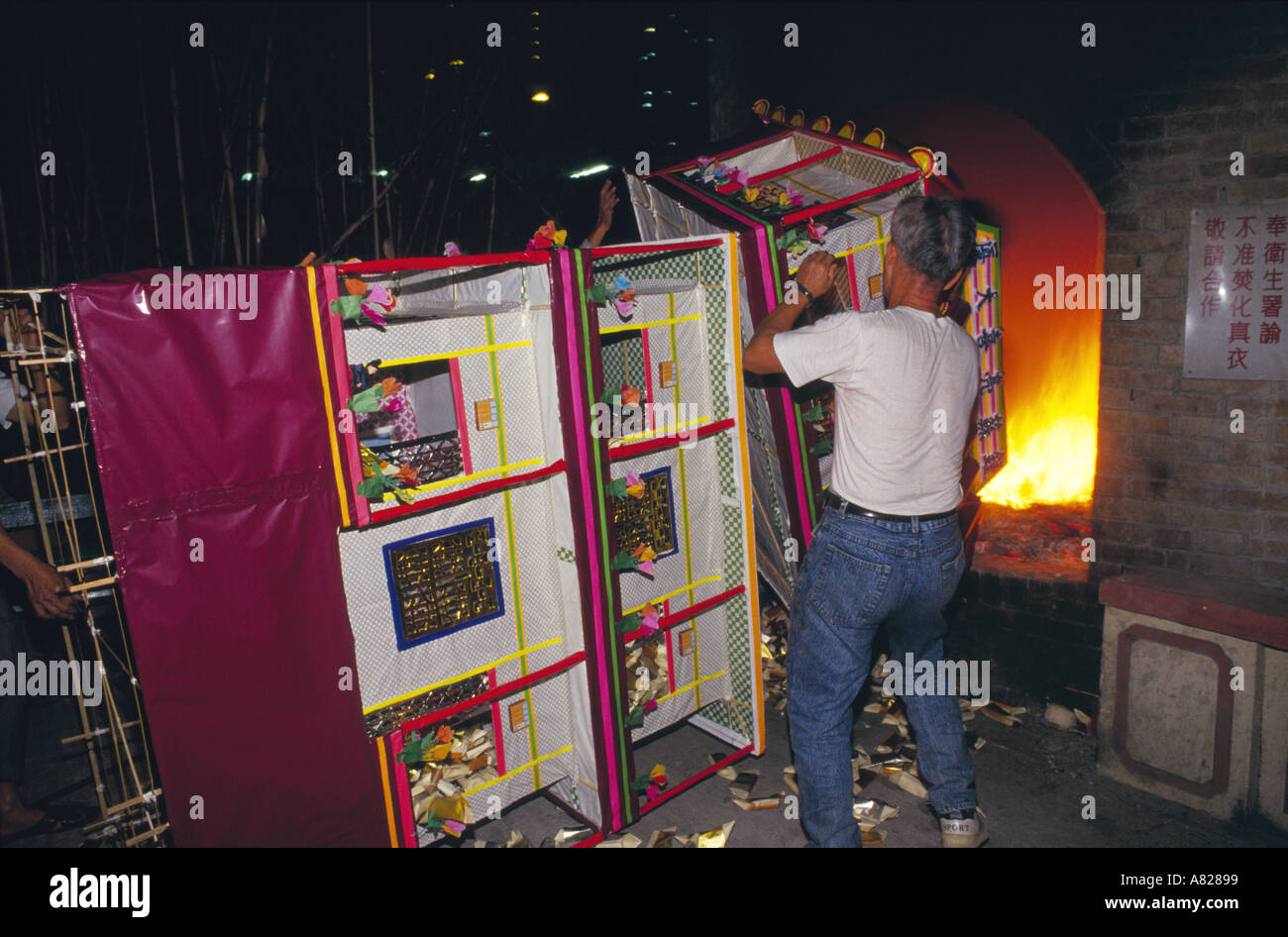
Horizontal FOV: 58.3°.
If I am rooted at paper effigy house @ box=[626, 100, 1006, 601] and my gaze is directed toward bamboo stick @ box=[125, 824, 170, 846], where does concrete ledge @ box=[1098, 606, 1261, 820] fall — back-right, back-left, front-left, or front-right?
back-left

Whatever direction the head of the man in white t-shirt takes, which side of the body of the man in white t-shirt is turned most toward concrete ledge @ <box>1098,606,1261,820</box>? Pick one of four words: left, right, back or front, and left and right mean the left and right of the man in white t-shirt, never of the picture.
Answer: right

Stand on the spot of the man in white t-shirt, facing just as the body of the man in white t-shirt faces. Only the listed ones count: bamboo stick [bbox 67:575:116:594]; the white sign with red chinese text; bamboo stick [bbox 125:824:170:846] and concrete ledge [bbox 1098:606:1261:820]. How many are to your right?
2

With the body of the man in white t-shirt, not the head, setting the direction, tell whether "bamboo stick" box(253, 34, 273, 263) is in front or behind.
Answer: in front

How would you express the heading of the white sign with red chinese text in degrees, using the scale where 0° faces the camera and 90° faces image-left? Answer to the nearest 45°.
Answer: approximately 0°

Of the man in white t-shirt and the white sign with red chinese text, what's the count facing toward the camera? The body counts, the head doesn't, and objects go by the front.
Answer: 1

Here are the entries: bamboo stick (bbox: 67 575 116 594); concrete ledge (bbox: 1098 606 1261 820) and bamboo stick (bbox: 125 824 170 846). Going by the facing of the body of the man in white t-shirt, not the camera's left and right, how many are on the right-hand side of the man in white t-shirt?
1

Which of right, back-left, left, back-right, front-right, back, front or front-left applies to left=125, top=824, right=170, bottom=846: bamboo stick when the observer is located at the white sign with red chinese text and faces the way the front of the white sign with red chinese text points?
front-right

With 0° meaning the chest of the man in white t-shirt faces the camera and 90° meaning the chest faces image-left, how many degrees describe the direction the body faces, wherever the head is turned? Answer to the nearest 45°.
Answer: approximately 135°
